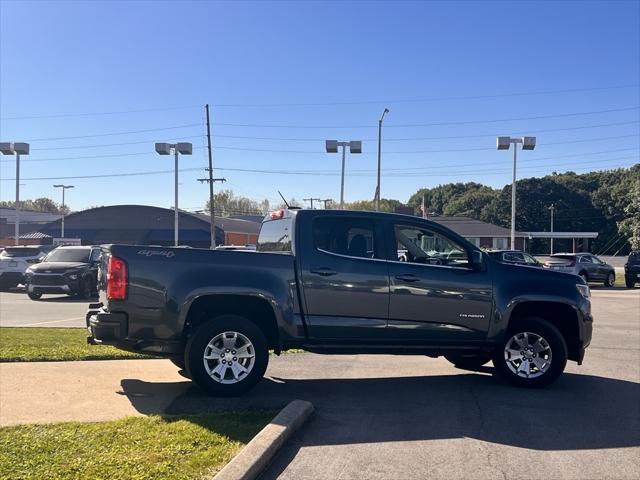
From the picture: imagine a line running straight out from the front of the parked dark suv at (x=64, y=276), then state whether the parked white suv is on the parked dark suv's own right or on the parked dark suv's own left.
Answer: on the parked dark suv's own right

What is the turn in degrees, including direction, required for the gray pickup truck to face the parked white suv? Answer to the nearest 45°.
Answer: approximately 135° to its left

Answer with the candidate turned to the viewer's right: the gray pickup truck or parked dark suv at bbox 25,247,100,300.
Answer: the gray pickup truck

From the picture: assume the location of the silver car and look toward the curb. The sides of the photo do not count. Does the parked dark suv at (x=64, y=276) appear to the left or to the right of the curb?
right

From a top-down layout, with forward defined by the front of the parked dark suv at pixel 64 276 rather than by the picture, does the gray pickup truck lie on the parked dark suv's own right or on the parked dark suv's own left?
on the parked dark suv's own left

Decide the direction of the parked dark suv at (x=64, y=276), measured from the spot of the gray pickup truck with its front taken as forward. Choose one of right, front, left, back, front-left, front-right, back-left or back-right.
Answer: back-left

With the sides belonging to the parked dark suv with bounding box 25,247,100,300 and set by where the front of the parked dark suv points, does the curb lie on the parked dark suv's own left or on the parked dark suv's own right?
on the parked dark suv's own left

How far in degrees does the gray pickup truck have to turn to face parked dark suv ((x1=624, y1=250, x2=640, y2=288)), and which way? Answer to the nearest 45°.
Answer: approximately 45° to its left

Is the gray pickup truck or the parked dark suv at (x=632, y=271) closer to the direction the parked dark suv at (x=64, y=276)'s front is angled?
the gray pickup truck

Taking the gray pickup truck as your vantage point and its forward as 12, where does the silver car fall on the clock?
The silver car is roughly at 10 o'clock from the gray pickup truck.

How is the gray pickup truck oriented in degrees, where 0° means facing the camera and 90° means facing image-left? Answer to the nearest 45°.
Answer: approximately 270°

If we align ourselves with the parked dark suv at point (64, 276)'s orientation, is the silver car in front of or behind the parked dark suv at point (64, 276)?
behind

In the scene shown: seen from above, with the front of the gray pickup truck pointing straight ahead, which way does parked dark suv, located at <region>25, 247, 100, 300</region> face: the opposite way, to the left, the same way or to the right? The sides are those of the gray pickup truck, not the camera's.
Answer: to the right
